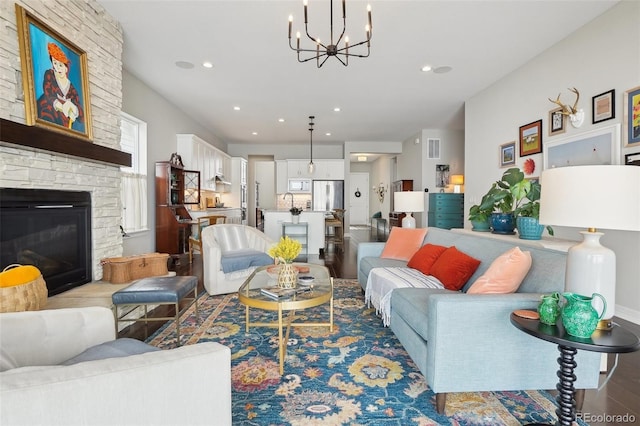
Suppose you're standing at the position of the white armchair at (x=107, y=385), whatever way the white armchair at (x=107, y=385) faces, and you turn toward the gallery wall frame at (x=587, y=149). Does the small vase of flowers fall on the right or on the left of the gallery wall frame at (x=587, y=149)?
left

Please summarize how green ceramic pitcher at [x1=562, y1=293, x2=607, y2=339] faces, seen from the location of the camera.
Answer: facing to the left of the viewer

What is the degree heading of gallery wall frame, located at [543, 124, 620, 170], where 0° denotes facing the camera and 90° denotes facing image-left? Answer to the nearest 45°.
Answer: approximately 45°

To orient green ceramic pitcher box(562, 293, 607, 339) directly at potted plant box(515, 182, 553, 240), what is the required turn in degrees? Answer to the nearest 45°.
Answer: approximately 90° to its right

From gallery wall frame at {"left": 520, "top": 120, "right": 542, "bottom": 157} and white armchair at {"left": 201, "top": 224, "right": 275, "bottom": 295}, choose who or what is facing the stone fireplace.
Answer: the gallery wall frame

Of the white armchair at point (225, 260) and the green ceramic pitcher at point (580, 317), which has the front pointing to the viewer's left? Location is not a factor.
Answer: the green ceramic pitcher

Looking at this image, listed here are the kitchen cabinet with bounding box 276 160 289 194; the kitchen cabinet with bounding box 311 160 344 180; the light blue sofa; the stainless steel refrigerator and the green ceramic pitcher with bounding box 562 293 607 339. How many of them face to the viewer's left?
2

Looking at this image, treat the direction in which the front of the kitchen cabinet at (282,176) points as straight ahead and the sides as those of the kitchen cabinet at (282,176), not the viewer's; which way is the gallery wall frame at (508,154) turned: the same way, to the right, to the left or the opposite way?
to the right

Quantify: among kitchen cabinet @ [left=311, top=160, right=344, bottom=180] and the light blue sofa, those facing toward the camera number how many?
1

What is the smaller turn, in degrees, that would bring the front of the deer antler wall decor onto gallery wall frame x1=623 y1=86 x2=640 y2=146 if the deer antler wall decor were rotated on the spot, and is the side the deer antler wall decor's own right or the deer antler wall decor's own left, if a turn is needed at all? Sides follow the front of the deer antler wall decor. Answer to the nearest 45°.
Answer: approximately 90° to the deer antler wall decor's own left

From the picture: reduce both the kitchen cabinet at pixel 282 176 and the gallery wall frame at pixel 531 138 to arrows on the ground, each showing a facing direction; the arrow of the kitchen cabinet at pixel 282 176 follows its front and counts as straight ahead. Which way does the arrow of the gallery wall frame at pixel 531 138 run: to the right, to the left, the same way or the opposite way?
to the right

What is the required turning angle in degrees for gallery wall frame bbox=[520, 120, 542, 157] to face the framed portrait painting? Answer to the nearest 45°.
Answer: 0° — it already faces it
